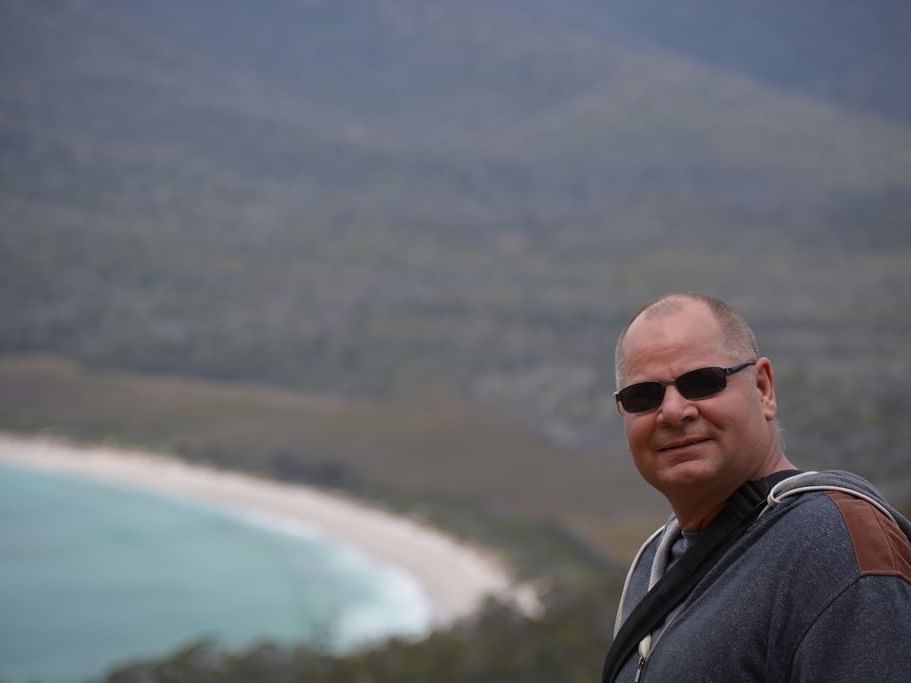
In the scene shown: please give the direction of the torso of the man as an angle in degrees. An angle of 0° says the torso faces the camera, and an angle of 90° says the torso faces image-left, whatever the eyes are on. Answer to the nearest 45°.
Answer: approximately 45°
